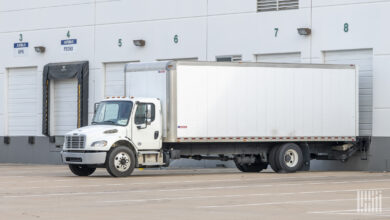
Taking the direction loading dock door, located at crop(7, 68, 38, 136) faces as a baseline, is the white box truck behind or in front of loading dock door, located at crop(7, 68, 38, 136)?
in front

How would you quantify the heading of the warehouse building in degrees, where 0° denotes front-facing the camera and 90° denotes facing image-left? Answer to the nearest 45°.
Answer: approximately 0°

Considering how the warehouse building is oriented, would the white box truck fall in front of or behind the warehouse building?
in front

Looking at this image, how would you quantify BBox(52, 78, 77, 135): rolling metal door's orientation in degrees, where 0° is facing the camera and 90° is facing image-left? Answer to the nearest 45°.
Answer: approximately 0°

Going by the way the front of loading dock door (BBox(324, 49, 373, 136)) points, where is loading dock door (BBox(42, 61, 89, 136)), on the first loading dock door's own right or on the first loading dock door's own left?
on the first loading dock door's own right
